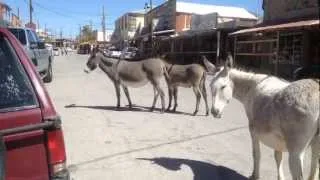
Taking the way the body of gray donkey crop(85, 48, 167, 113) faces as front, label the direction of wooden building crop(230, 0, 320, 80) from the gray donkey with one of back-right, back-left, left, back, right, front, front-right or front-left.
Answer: back-right

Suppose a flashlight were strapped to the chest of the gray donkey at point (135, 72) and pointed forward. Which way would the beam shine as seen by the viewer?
to the viewer's left

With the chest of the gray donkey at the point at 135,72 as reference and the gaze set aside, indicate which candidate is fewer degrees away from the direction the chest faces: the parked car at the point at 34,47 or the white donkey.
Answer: the parked car

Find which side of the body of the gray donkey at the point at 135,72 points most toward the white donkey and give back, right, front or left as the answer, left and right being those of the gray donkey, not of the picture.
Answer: left

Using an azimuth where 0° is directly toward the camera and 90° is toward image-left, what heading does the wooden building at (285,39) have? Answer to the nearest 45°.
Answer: approximately 45°

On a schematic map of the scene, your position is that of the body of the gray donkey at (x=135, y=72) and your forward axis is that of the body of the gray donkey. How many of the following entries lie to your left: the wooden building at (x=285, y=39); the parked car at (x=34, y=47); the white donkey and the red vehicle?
2

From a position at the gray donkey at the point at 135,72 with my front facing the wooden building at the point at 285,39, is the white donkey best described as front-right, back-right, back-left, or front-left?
back-right

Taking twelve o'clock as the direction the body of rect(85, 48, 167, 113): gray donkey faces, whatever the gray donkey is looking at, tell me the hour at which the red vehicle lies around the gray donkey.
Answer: The red vehicle is roughly at 9 o'clock from the gray donkey.
